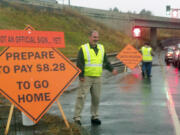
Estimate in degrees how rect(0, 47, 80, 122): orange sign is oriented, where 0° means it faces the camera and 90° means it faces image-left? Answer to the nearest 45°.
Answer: approximately 0°

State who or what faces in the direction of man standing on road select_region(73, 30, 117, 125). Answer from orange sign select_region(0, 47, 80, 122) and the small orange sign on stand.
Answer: the small orange sign on stand

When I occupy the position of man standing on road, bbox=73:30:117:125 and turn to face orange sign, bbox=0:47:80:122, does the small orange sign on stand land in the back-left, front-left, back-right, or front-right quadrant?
back-right

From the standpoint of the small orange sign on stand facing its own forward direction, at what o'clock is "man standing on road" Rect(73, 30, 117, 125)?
The man standing on road is roughly at 12 o'clock from the small orange sign on stand.

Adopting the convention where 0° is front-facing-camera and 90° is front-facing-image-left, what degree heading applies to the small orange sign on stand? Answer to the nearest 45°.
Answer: approximately 0°

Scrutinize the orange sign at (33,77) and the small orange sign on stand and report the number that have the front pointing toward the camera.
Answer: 2

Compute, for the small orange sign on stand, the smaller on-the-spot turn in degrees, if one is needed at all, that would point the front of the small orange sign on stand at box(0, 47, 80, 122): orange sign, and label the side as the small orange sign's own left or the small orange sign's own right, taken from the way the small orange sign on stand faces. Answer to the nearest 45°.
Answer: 0° — it already faces it

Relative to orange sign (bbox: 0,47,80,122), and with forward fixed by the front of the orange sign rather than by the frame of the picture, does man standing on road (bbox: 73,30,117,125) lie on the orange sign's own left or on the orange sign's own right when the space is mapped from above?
on the orange sign's own left
